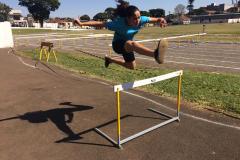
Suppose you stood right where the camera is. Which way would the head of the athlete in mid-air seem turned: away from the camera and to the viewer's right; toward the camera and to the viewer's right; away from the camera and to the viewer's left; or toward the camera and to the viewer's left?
toward the camera and to the viewer's right

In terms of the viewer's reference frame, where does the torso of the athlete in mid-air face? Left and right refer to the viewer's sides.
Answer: facing the viewer and to the right of the viewer
